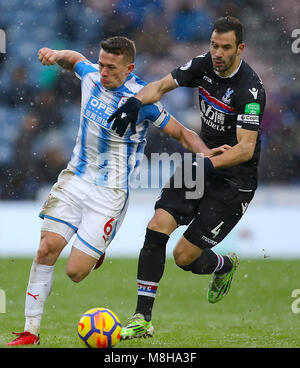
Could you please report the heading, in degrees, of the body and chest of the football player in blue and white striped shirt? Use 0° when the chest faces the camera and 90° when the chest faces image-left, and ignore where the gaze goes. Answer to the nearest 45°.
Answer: approximately 45°

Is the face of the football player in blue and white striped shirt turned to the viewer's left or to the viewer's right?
to the viewer's left
